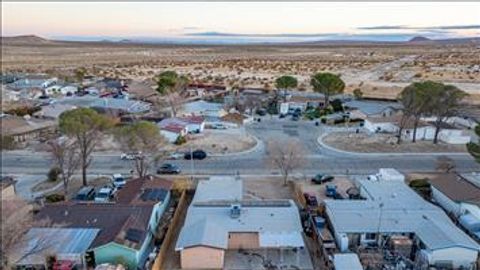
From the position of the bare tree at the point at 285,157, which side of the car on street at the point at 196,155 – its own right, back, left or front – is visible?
back

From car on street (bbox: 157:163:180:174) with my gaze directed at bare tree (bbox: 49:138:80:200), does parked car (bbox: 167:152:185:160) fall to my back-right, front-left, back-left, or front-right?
back-right

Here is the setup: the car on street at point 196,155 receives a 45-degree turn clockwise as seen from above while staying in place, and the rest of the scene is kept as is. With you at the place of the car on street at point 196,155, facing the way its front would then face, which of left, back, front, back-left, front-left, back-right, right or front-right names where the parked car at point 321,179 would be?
back

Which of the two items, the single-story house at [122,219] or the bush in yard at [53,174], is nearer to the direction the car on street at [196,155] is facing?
the bush in yard

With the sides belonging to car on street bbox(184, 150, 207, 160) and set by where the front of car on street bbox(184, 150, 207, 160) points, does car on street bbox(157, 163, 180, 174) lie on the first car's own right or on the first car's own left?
on the first car's own left

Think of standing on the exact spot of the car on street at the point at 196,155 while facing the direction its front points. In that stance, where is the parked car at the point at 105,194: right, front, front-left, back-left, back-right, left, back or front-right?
front-left

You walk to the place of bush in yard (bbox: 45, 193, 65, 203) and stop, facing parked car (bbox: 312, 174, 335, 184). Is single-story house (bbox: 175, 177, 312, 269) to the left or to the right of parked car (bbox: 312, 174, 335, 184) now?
right

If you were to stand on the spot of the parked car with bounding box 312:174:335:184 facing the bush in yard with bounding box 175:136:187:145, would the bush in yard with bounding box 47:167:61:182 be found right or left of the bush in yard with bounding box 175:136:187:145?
left

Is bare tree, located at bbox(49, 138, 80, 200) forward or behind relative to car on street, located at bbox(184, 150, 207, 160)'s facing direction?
forward

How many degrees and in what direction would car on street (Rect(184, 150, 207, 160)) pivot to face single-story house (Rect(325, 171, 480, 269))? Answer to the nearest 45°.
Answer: approximately 135° to its left

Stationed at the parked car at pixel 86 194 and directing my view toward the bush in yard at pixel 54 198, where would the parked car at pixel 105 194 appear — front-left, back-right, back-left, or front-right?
back-left

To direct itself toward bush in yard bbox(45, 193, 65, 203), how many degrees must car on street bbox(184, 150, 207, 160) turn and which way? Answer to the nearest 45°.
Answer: approximately 45° to its left

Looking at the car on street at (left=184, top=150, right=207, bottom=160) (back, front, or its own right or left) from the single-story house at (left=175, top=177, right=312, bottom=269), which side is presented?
left

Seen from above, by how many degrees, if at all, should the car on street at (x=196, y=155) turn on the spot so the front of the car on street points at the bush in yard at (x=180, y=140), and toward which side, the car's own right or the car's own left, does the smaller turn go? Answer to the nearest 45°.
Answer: approximately 90° to the car's own right

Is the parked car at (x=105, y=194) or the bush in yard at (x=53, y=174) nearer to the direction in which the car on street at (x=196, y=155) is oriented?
the bush in yard

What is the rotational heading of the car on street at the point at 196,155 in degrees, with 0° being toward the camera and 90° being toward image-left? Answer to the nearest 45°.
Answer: approximately 90°
